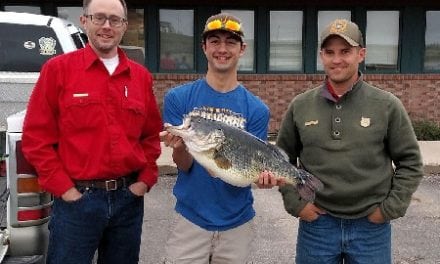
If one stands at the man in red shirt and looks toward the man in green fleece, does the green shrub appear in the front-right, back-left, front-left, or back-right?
front-left

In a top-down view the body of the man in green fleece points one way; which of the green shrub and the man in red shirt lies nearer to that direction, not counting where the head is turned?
the man in red shirt

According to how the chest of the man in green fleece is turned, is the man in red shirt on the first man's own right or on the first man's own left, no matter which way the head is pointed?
on the first man's own right

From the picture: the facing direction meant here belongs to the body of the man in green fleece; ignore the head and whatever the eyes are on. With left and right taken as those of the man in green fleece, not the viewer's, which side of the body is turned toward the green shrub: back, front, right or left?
back

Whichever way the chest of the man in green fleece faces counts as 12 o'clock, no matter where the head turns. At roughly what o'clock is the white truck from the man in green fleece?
The white truck is roughly at 3 o'clock from the man in green fleece.

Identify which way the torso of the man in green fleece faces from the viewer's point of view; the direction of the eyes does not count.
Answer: toward the camera

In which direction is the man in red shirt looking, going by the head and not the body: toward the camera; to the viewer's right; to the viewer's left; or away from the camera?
toward the camera

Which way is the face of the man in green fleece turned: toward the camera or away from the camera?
toward the camera

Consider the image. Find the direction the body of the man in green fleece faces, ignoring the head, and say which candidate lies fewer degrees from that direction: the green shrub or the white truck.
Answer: the white truck
